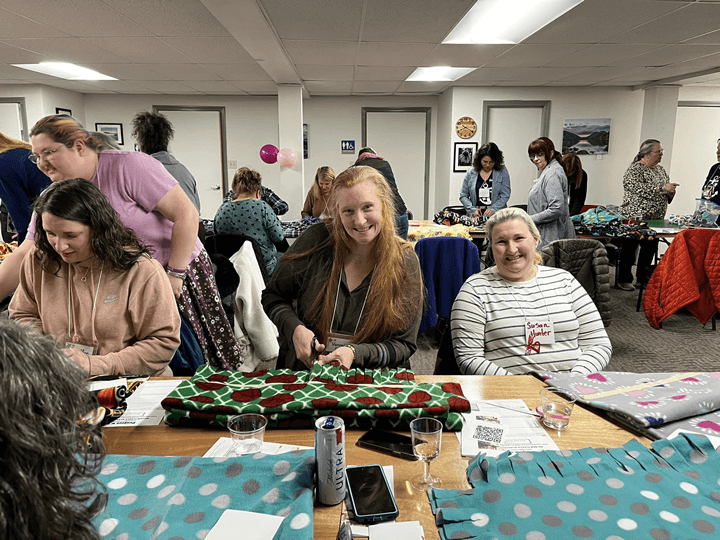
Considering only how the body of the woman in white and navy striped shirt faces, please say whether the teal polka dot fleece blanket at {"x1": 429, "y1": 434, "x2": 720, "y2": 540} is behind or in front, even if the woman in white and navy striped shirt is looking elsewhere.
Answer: in front

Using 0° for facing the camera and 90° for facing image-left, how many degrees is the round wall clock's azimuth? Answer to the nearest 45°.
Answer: approximately 0°

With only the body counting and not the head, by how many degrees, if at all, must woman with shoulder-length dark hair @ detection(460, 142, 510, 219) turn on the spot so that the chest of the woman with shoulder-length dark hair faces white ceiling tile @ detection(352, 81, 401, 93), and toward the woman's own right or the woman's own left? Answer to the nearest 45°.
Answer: approximately 135° to the woman's own right

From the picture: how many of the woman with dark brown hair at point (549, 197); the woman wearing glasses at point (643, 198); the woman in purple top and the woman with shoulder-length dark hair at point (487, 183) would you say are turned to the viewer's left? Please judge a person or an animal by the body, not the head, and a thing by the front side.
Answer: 2

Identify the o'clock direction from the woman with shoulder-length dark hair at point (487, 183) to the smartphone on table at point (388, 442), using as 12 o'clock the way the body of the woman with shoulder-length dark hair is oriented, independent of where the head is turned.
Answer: The smartphone on table is roughly at 12 o'clock from the woman with shoulder-length dark hair.

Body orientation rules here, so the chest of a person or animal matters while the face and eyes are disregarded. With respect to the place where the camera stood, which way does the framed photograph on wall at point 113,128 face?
facing the viewer

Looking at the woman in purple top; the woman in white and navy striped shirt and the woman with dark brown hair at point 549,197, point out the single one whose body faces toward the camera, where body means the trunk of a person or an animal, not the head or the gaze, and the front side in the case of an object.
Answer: the woman in white and navy striped shirt

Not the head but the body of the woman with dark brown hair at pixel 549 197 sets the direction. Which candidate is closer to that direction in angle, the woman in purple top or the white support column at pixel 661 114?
the woman in purple top

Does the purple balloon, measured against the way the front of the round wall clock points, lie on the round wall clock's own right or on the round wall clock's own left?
on the round wall clock's own right

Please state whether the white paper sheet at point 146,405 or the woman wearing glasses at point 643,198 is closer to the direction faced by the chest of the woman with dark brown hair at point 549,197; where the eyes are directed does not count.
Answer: the white paper sheet

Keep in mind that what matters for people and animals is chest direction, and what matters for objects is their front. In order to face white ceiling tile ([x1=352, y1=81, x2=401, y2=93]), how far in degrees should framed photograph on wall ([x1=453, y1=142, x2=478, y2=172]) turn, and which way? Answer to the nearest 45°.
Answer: approximately 90° to its right

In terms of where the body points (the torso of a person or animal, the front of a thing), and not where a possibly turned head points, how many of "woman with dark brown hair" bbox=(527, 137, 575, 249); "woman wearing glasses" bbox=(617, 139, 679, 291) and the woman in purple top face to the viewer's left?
2

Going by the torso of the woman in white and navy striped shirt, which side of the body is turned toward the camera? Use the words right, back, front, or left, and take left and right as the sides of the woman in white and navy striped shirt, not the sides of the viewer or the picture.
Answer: front

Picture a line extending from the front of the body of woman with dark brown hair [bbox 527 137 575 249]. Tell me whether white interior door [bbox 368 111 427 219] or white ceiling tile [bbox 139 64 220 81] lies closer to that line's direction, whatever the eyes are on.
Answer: the white ceiling tile

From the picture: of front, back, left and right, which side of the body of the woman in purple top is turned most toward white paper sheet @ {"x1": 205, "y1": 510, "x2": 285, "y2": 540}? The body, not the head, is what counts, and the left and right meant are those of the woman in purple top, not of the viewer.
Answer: left
